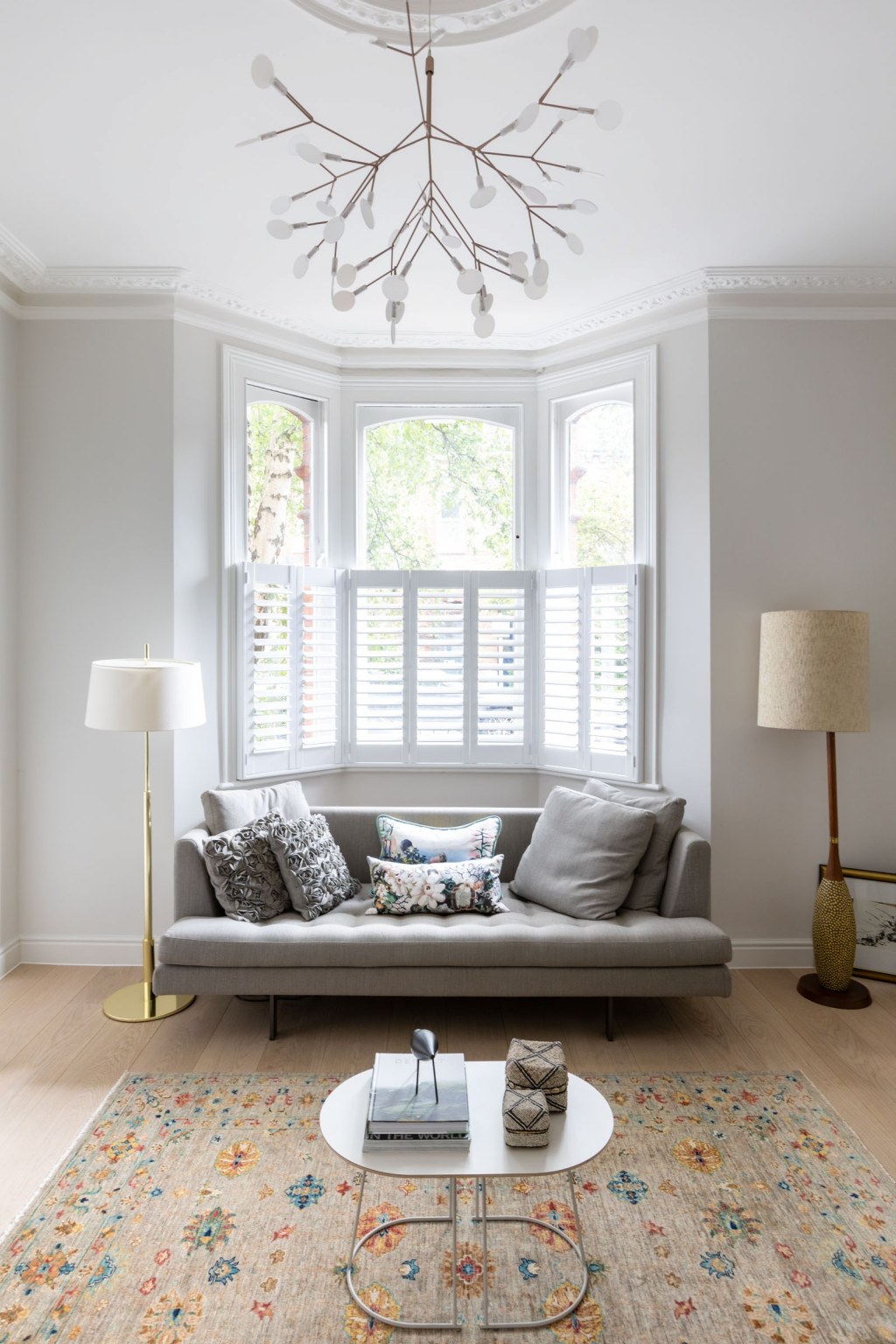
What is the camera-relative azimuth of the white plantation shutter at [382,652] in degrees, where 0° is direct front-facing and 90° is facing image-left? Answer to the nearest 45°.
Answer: approximately 0°

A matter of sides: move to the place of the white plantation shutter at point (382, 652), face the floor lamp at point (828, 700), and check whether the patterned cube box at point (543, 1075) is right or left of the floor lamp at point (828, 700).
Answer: right

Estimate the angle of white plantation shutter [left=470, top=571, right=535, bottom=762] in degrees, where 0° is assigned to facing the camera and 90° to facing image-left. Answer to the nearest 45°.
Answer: approximately 0°

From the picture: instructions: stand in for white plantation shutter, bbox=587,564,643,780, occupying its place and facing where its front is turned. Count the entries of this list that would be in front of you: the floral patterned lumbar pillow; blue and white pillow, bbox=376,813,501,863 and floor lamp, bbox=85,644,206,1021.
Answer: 3

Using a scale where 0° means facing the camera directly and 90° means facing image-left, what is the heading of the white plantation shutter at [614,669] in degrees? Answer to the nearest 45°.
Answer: approximately 45°

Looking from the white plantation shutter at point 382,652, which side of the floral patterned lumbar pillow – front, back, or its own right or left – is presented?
back

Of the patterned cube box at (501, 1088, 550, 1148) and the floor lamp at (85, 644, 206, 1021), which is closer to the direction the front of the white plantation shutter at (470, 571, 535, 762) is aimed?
the patterned cube box

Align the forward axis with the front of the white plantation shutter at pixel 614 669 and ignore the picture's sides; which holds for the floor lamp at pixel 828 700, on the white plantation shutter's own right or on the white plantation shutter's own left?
on the white plantation shutter's own left

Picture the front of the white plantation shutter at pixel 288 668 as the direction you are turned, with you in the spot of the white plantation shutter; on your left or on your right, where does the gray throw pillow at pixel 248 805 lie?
on your right
